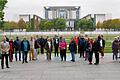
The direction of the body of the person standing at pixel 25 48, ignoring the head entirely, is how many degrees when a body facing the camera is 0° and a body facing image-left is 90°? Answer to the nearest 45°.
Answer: approximately 0°
